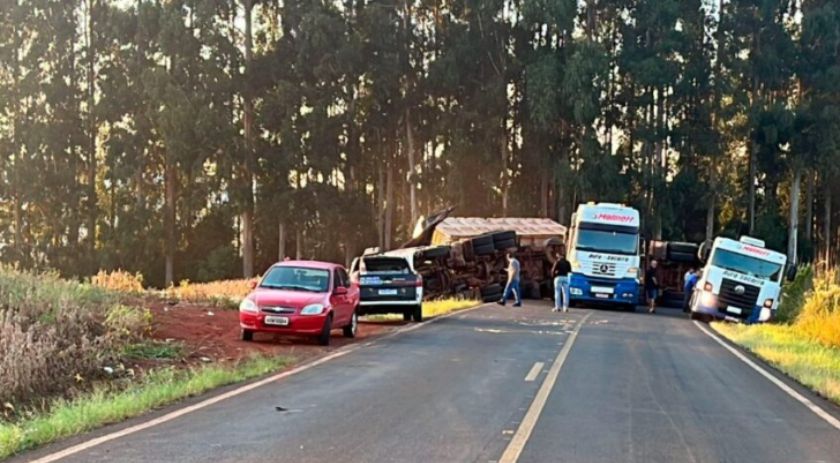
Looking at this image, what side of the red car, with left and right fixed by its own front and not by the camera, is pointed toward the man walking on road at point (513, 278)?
back

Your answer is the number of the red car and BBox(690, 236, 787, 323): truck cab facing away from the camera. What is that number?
0

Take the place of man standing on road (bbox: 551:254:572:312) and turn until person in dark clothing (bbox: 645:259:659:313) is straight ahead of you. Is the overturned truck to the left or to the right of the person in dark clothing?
left

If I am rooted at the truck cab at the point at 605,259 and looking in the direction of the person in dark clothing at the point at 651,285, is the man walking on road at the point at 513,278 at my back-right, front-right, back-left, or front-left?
back-right

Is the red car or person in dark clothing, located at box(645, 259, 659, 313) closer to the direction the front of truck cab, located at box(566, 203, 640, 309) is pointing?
the red car

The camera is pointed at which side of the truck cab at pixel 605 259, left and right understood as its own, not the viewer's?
front

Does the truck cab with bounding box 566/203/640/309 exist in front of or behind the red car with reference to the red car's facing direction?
behind

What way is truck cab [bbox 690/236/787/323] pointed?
toward the camera

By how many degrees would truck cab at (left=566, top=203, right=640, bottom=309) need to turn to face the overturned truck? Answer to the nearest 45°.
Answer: approximately 135° to its right
